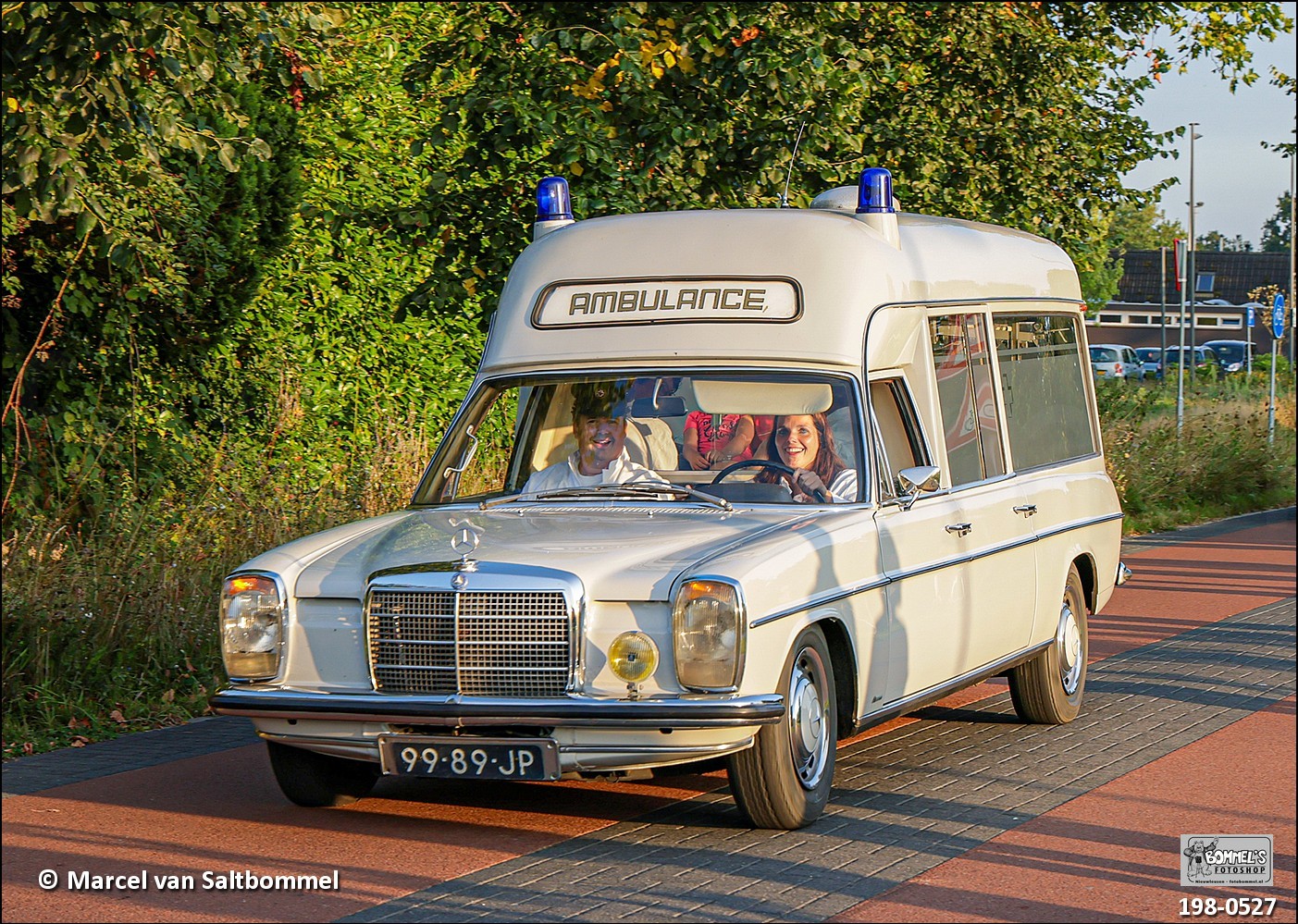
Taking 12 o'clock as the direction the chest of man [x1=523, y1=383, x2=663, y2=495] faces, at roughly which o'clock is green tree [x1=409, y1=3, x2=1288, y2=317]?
The green tree is roughly at 6 o'clock from the man.

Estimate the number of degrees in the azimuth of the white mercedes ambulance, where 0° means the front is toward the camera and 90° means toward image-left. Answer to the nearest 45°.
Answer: approximately 45°

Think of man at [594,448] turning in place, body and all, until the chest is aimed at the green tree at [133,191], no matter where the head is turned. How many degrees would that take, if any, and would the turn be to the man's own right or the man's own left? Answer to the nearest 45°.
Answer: approximately 135° to the man's own right

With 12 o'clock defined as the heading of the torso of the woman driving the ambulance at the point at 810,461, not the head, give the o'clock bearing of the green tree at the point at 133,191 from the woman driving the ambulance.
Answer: The green tree is roughly at 3 o'clock from the woman driving the ambulance.

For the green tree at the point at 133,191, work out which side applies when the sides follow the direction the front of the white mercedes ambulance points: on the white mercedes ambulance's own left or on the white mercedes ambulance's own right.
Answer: on the white mercedes ambulance's own right
